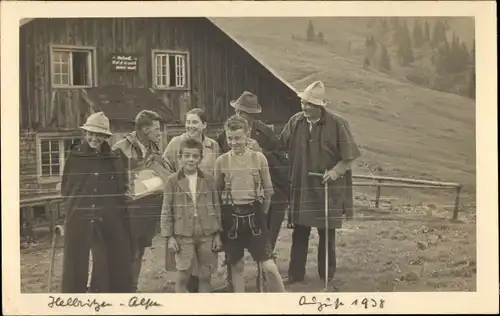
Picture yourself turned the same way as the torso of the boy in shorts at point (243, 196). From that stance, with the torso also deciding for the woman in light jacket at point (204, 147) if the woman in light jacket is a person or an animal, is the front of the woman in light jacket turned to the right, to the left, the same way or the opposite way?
the same way

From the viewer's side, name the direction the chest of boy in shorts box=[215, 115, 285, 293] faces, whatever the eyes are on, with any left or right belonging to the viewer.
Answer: facing the viewer

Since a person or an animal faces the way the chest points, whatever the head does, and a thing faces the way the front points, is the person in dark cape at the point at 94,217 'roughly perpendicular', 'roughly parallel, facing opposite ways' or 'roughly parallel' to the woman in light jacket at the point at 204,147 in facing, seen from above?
roughly parallel

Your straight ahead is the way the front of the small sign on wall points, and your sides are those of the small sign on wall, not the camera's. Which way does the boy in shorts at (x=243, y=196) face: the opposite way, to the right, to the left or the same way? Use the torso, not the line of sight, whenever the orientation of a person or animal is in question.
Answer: the same way

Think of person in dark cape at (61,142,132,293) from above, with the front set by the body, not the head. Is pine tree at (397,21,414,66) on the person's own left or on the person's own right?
on the person's own left

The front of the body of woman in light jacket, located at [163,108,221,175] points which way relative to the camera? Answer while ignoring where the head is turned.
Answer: toward the camera

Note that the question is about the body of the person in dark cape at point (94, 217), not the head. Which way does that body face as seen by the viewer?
toward the camera
